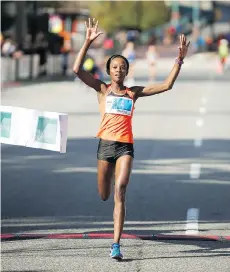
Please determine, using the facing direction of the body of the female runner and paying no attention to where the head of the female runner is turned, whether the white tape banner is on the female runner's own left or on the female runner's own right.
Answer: on the female runner's own right

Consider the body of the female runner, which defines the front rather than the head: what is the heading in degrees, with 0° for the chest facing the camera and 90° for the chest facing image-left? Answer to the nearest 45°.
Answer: approximately 0°
